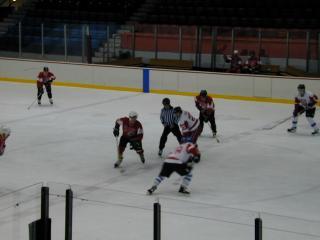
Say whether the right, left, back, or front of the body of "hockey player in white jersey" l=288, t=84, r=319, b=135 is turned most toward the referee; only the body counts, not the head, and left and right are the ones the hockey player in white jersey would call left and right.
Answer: front

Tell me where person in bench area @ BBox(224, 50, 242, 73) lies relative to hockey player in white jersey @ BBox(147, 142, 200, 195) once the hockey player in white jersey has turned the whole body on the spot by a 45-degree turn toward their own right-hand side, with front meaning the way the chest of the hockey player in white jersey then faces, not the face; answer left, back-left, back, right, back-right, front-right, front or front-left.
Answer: left

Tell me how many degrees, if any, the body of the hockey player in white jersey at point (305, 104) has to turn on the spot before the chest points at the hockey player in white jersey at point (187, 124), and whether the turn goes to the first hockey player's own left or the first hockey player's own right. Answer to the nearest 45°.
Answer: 0° — they already face them

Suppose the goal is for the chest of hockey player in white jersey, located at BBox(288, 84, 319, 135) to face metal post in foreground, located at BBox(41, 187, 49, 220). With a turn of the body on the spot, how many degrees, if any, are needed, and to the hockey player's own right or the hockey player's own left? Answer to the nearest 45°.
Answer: approximately 45° to the hockey player's own left

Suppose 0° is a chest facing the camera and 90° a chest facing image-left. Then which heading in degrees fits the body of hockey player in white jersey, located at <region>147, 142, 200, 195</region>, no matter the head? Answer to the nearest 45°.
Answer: approximately 225°

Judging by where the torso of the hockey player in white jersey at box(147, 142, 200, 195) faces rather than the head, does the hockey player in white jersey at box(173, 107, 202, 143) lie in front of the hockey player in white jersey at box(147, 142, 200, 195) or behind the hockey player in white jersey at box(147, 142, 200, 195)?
in front

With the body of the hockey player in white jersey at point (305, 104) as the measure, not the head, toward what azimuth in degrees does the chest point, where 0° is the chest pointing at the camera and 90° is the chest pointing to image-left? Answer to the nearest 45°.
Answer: approximately 45°

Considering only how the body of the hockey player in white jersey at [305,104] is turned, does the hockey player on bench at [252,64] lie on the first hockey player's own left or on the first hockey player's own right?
on the first hockey player's own right

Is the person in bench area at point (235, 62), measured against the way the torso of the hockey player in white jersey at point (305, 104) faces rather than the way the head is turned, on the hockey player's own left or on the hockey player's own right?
on the hockey player's own right

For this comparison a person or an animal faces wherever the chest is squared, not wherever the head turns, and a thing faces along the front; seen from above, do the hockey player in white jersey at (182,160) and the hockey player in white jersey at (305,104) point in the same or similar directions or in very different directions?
very different directions

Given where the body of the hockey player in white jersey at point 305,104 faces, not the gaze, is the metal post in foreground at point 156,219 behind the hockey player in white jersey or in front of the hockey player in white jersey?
in front

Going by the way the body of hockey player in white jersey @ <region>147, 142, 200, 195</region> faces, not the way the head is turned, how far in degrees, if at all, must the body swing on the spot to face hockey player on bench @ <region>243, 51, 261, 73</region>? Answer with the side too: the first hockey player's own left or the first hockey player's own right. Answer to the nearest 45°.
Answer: approximately 45° to the first hockey player's own left

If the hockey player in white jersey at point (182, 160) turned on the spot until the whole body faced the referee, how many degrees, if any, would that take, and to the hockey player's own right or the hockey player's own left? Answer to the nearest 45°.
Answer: approximately 45° to the hockey player's own left
